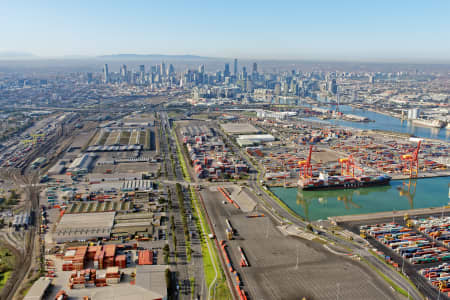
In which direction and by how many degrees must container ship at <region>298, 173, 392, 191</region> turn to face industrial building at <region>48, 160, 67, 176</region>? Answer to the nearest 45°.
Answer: approximately 180°

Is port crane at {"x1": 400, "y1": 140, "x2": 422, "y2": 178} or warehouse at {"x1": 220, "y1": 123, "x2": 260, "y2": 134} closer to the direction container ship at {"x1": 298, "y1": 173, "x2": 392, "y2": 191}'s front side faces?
the port crane

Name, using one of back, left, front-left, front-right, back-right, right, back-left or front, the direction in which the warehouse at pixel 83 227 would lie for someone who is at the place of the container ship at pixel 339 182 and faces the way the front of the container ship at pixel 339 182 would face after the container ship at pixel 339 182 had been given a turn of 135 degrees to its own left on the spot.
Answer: left

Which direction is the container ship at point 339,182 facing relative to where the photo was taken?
to the viewer's right

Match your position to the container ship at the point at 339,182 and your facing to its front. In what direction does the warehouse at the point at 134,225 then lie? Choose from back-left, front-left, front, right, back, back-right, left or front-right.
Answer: back-right

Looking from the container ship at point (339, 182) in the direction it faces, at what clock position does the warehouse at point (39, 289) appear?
The warehouse is roughly at 4 o'clock from the container ship.

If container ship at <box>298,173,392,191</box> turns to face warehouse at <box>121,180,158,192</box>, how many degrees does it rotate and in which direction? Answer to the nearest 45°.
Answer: approximately 135° to its right

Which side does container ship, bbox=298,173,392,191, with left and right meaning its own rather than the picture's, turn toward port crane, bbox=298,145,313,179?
back
